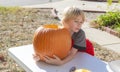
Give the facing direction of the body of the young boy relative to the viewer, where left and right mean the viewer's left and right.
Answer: facing the viewer and to the left of the viewer
